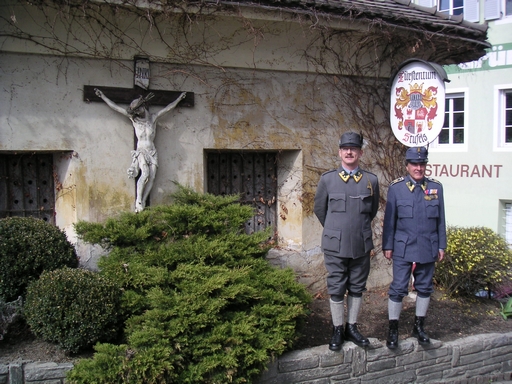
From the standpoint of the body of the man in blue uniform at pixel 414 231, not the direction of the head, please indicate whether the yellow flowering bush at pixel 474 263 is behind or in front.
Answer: behind

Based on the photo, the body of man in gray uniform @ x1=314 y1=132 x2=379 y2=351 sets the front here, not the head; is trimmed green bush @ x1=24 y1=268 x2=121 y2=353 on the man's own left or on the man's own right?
on the man's own right

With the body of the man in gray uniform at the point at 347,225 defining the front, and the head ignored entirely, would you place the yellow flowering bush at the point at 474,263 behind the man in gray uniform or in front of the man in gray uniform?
behind

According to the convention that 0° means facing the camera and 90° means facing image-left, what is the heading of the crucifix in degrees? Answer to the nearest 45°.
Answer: approximately 0°

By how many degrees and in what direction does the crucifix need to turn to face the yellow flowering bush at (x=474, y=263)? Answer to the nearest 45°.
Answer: approximately 90° to its left
